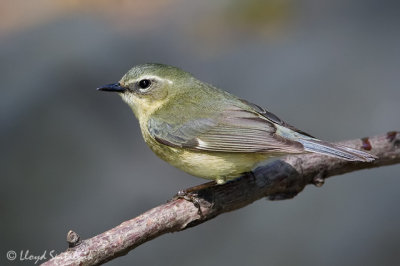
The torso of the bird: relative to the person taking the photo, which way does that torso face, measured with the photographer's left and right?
facing to the left of the viewer
